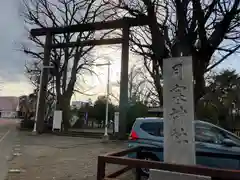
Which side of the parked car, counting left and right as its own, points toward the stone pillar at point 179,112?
right

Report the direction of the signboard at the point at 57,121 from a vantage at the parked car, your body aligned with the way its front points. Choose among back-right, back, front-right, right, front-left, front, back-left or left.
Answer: back-left

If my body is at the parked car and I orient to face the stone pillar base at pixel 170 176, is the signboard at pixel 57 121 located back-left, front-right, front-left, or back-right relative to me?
back-right

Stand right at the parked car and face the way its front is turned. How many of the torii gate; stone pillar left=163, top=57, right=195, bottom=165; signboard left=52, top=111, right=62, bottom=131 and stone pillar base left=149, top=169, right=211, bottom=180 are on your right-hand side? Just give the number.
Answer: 2

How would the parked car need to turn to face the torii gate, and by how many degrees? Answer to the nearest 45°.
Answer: approximately 135° to its left

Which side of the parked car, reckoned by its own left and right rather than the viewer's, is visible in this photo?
right

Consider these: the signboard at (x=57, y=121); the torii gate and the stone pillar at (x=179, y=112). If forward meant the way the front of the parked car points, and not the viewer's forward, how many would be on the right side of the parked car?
1
